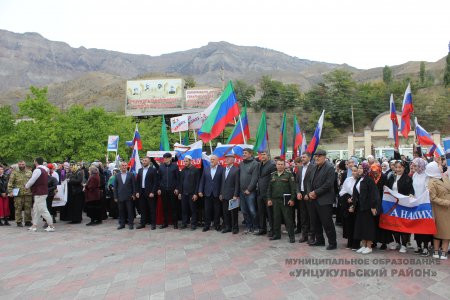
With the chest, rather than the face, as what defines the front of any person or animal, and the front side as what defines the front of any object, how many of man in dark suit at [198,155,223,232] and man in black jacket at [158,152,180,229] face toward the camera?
2

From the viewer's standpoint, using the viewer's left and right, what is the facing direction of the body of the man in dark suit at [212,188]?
facing the viewer

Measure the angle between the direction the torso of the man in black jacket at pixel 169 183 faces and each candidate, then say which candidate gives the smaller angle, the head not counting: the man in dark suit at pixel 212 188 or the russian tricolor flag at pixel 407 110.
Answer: the man in dark suit

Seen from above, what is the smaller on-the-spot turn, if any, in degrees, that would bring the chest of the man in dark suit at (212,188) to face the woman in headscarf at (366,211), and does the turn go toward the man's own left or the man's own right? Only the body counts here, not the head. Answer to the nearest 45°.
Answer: approximately 45° to the man's own left

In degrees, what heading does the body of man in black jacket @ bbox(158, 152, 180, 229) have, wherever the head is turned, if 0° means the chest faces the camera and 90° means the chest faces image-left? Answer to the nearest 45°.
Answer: approximately 0°

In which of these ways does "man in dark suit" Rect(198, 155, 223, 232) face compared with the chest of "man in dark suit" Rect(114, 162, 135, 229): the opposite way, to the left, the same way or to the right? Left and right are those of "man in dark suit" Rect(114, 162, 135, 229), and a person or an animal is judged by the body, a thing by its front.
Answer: the same way

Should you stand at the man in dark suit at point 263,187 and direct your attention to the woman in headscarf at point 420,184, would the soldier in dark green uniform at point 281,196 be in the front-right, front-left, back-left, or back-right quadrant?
front-right

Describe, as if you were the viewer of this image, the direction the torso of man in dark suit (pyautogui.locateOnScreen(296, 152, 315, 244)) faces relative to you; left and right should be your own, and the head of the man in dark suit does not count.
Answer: facing the viewer and to the left of the viewer

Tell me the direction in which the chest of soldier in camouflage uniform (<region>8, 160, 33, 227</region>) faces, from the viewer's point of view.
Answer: toward the camera

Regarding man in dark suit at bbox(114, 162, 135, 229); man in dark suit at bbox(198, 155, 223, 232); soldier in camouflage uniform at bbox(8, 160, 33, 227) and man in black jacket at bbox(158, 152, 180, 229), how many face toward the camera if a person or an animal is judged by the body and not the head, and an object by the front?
4

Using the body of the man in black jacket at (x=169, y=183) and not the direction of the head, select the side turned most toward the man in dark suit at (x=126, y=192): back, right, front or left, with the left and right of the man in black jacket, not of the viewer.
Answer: right

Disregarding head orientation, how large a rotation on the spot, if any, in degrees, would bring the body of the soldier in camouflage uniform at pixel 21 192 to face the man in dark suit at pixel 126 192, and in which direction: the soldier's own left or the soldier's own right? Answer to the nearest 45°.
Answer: approximately 45° to the soldier's own left

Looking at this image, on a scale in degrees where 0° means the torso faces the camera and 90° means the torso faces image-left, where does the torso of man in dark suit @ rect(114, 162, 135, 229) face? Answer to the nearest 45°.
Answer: approximately 0°
